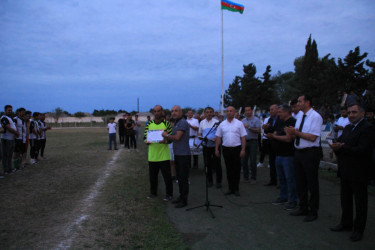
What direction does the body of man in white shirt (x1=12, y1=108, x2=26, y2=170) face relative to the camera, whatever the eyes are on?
to the viewer's right

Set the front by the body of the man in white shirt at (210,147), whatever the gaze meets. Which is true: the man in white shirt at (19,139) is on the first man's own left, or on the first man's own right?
on the first man's own right

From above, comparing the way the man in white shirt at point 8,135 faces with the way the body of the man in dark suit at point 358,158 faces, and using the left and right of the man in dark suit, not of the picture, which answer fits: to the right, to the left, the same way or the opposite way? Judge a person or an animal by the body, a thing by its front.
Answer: the opposite way

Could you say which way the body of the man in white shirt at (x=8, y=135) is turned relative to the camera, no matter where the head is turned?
to the viewer's right

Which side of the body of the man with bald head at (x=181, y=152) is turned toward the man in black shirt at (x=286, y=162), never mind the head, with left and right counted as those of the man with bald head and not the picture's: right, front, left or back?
back

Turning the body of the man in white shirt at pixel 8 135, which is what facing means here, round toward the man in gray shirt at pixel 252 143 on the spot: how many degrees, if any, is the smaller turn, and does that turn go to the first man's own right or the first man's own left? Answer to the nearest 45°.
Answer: approximately 45° to the first man's own right

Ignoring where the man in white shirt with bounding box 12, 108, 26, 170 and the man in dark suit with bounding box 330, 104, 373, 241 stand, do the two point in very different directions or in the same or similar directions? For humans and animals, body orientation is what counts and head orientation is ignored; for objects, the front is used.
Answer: very different directions

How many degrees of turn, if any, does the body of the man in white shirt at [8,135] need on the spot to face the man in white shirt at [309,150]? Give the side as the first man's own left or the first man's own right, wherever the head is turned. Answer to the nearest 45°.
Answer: approximately 45° to the first man's own right

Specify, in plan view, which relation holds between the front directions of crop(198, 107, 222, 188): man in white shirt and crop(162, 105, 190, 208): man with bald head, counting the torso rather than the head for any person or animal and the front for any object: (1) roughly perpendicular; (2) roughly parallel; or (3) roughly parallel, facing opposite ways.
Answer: roughly perpendicular

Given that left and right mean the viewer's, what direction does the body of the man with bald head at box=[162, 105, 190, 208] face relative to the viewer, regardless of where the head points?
facing to the left of the viewer

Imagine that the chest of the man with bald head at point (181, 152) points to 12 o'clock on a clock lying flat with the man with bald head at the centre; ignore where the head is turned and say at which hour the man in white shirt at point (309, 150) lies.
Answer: The man in white shirt is roughly at 7 o'clock from the man with bald head.

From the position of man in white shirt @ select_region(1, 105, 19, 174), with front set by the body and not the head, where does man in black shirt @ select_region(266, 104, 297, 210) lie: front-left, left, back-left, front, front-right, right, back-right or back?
front-right
